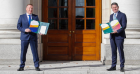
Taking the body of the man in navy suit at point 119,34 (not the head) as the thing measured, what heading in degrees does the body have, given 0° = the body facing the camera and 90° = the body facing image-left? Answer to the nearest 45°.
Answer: approximately 45°
